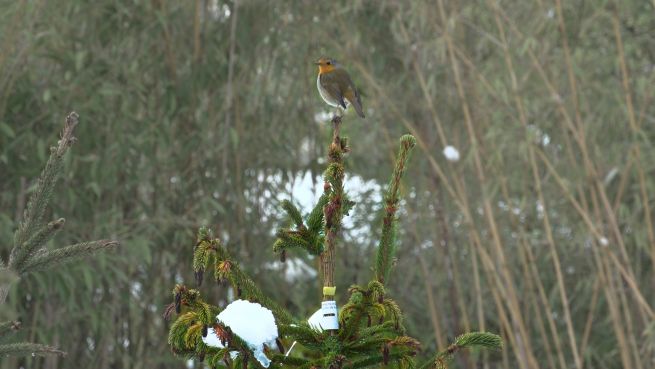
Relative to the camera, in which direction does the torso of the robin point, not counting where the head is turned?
to the viewer's left
